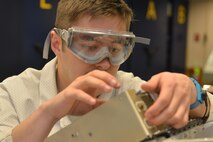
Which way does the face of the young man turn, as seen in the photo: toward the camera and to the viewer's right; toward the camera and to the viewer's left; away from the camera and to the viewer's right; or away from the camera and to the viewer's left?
toward the camera and to the viewer's right

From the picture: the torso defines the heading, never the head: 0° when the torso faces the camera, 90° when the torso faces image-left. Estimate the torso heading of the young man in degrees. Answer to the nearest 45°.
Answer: approximately 315°
